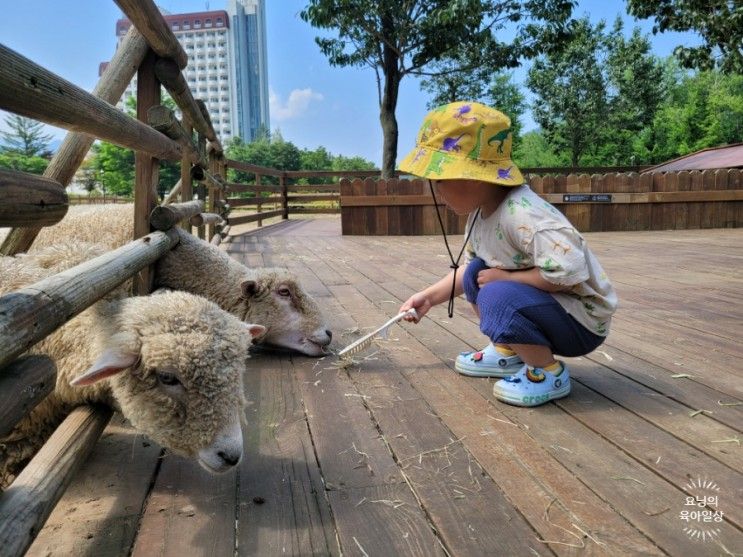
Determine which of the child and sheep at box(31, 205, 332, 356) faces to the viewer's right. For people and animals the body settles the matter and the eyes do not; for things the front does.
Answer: the sheep

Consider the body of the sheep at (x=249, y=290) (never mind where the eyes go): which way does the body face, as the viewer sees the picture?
to the viewer's right

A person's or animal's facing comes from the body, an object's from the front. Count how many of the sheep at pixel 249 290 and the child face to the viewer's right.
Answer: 1

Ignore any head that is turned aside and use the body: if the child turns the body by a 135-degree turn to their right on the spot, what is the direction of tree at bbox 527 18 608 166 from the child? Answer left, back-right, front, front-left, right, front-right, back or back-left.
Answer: front-left

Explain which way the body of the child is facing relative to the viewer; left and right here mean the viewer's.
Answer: facing to the left of the viewer

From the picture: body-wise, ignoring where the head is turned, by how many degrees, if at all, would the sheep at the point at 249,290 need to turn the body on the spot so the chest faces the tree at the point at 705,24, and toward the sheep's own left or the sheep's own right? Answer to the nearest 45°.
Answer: approximately 45° to the sheep's own left

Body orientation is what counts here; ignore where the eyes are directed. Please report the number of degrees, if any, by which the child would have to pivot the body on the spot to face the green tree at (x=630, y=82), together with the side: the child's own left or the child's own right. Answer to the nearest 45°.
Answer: approximately 90° to the child's own right

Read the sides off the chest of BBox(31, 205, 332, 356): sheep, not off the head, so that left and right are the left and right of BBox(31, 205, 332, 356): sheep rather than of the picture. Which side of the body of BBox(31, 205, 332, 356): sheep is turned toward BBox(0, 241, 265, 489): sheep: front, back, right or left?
right

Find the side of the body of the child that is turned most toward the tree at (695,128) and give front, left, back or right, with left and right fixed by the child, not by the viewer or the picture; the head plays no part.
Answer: right

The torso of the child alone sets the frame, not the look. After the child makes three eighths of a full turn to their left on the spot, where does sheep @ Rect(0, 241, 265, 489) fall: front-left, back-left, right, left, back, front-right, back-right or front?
right

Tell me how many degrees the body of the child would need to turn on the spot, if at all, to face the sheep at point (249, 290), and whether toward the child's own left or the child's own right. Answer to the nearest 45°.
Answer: approximately 45° to the child's own right

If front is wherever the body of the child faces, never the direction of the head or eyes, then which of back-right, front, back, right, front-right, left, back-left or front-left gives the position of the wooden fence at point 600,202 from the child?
right

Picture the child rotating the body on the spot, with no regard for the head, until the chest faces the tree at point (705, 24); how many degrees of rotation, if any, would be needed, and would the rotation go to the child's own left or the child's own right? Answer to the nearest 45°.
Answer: approximately 90° to the child's own right

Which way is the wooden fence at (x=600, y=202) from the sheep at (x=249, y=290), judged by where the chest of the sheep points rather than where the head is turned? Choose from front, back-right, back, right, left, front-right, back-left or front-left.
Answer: front-left
